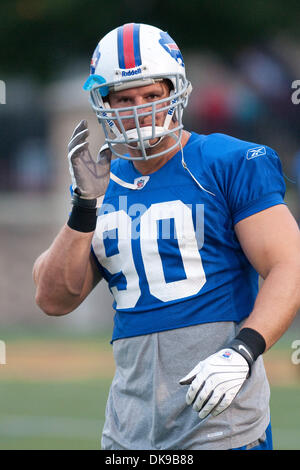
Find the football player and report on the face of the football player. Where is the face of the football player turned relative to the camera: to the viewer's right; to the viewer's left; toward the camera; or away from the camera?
toward the camera

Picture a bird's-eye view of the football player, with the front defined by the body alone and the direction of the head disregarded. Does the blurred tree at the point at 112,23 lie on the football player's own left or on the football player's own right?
on the football player's own right

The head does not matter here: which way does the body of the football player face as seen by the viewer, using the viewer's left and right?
facing the viewer and to the left of the viewer
